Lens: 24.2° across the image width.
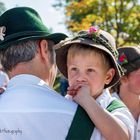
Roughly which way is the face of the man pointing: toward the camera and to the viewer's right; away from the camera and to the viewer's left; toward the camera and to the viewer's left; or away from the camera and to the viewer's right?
away from the camera and to the viewer's right

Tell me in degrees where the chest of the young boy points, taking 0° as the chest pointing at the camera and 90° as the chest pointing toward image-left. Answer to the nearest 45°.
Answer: approximately 45°

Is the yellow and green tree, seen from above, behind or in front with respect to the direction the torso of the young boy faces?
behind

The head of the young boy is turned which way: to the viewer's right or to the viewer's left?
to the viewer's left

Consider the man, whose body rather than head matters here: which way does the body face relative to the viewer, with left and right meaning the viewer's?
facing away from the viewer and to the right of the viewer
